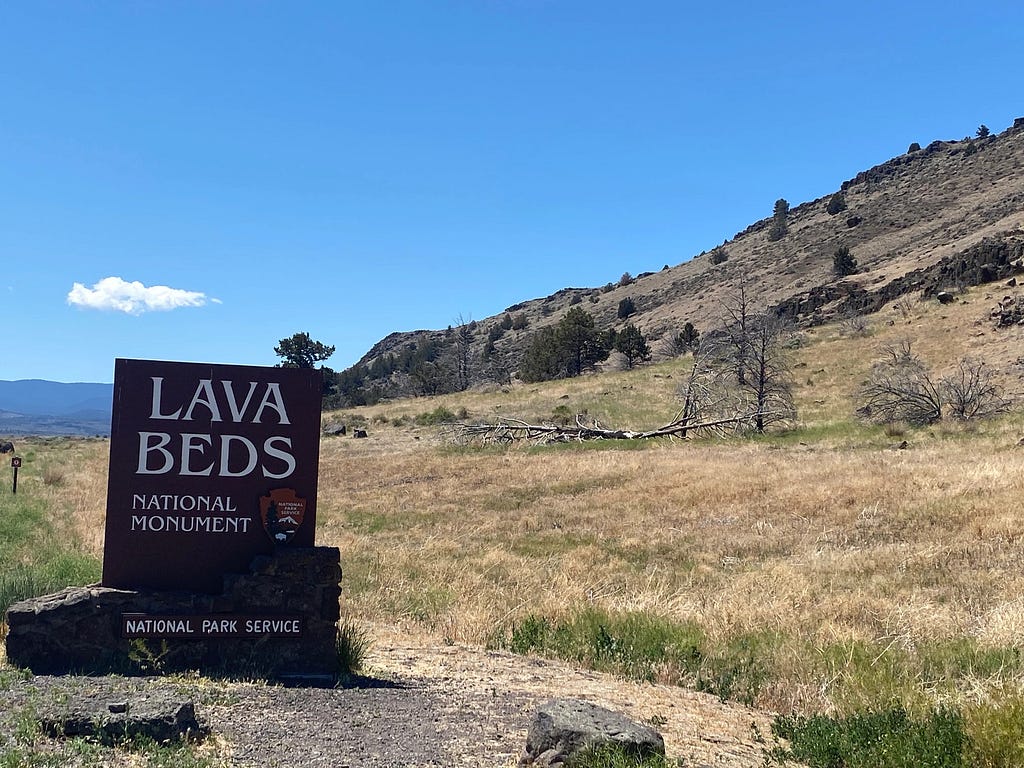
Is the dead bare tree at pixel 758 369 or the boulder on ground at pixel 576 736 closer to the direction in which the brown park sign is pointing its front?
the boulder on ground

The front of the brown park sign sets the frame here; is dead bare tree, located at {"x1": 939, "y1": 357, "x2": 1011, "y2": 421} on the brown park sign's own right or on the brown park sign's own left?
on the brown park sign's own left

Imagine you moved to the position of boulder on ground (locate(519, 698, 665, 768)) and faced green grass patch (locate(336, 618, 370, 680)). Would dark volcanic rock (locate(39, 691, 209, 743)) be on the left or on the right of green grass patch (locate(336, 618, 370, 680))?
left

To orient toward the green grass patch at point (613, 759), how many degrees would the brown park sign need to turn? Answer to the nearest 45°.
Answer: approximately 45° to its left

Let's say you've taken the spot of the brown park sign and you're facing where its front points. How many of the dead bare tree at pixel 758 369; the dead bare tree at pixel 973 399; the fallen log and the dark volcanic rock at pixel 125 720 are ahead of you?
1

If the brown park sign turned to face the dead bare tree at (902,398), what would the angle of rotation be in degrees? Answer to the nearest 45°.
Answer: approximately 135° to its left

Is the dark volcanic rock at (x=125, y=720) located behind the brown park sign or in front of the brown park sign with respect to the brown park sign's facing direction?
in front

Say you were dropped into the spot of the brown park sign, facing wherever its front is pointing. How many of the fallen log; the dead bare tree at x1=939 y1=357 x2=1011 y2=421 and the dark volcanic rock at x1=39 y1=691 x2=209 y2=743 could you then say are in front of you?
1

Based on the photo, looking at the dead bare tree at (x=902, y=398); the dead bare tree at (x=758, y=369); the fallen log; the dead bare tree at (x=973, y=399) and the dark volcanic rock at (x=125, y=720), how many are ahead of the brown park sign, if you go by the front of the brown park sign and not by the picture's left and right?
1

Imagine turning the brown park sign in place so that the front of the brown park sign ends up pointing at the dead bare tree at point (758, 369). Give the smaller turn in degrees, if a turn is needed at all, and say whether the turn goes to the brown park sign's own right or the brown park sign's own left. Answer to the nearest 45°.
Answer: approximately 135° to the brown park sign's own left

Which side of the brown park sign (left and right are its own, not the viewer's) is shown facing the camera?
front

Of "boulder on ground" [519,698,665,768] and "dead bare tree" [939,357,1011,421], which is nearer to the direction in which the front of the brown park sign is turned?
the boulder on ground

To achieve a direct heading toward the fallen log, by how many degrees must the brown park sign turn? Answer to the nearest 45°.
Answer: approximately 135° to its left

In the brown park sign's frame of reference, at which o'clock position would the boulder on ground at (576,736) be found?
The boulder on ground is roughly at 11 o'clock from the brown park sign.
